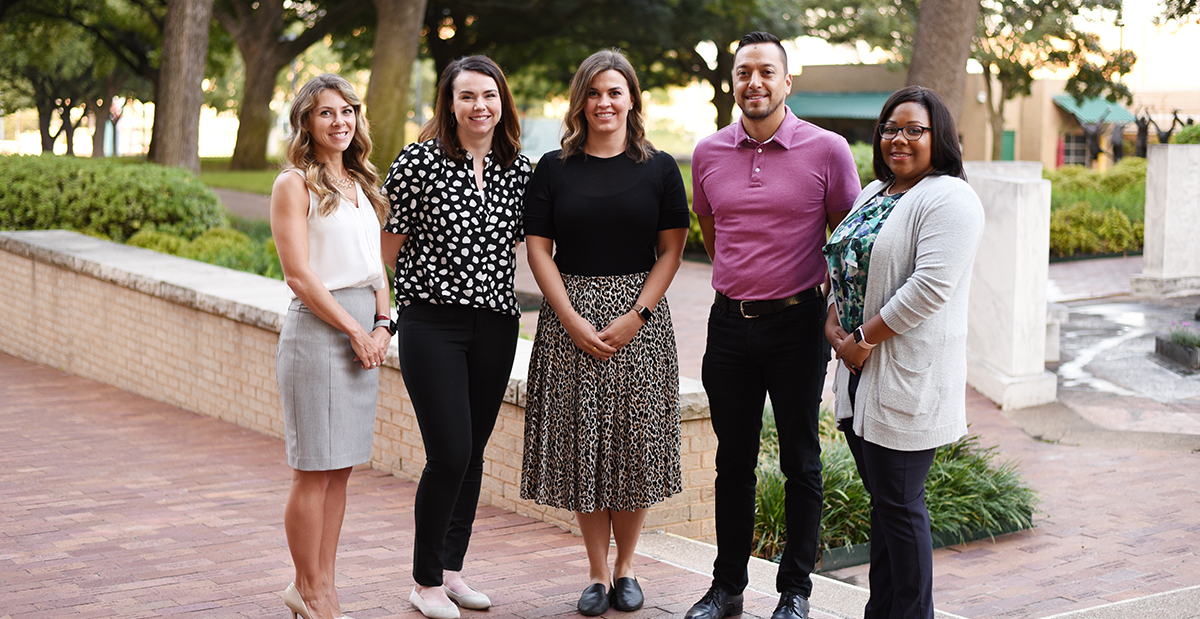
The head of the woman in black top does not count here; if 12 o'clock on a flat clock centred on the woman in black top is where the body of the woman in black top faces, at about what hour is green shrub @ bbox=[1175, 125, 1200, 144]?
The green shrub is roughly at 7 o'clock from the woman in black top.

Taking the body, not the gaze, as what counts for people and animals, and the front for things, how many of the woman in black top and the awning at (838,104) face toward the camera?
2

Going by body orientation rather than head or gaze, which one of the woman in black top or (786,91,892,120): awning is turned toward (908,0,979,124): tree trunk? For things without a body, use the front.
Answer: the awning

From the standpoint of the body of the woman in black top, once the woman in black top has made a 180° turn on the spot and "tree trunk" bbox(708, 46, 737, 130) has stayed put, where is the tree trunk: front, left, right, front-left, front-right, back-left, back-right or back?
front

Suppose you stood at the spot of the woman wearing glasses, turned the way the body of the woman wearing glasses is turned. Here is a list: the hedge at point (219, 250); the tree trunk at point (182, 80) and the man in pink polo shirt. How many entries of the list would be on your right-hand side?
3
